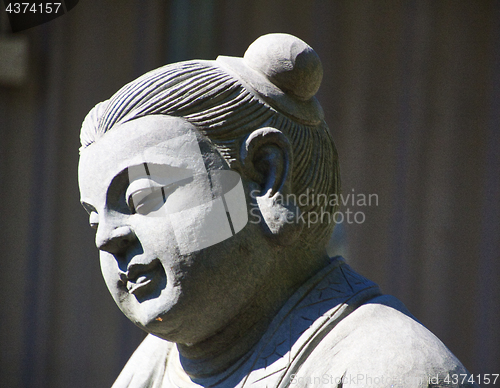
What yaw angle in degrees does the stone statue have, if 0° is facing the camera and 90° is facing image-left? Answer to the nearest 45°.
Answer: approximately 45°
